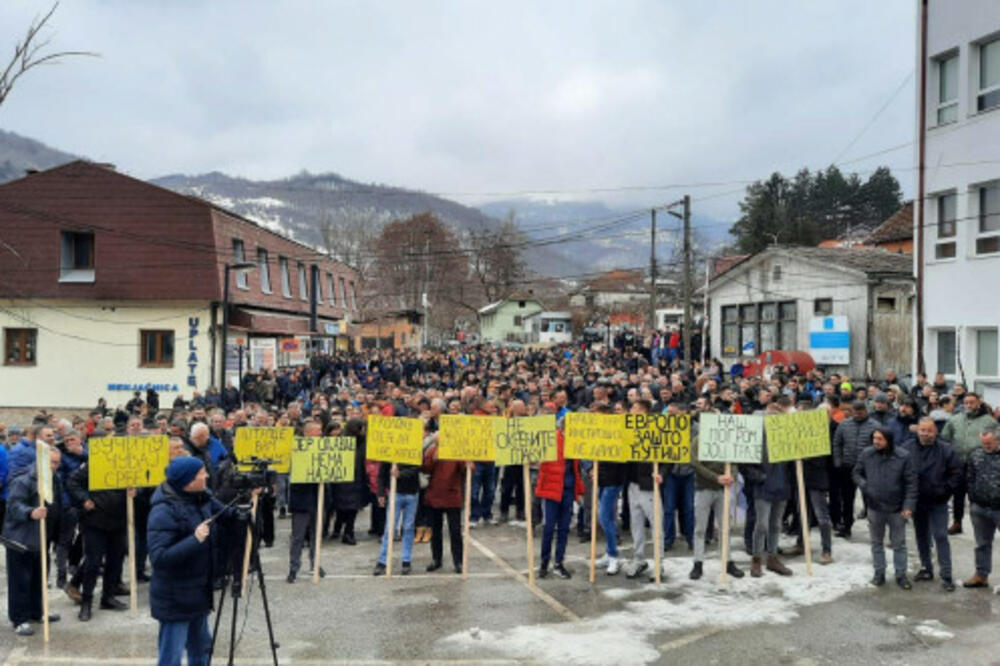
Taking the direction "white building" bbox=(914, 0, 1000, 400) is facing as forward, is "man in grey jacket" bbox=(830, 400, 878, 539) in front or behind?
in front

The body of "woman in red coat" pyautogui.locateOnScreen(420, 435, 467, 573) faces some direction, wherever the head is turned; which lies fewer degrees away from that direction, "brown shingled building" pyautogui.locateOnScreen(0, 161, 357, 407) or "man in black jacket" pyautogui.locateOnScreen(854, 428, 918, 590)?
the man in black jacket

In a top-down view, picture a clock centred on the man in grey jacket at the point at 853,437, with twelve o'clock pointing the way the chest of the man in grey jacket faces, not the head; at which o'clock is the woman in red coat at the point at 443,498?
The woman in red coat is roughly at 2 o'clock from the man in grey jacket.

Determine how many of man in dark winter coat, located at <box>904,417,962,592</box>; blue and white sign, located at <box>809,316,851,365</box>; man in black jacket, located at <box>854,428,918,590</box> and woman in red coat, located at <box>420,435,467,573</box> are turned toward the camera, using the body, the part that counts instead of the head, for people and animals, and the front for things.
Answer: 4

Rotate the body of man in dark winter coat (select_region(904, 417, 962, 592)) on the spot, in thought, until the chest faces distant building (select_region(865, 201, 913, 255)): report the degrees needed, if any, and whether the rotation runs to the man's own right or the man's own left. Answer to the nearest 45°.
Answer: approximately 180°

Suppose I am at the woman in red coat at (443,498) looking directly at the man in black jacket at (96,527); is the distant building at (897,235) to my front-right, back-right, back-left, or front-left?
back-right

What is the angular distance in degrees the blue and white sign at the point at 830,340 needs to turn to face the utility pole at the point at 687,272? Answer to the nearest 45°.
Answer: approximately 90° to its right

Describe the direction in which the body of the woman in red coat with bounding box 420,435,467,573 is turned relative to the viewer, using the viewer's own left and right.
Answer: facing the viewer

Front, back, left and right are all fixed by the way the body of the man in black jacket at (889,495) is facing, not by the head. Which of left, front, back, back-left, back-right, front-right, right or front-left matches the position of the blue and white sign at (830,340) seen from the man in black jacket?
back

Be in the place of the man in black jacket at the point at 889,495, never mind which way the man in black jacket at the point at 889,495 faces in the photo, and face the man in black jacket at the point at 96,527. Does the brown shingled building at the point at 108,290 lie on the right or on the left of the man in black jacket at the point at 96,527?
right

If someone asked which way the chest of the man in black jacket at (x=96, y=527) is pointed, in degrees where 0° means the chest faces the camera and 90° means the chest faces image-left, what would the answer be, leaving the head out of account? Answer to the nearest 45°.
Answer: approximately 315°

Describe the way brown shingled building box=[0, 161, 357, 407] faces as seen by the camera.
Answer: facing the viewer and to the right of the viewer

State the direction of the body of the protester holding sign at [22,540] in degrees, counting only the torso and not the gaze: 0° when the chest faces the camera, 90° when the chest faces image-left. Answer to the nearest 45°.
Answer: approximately 315°

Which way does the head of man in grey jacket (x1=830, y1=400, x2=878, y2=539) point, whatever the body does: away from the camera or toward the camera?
toward the camera

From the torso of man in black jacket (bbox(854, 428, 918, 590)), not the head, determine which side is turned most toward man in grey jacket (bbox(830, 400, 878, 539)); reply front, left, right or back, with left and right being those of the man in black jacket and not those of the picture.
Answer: back

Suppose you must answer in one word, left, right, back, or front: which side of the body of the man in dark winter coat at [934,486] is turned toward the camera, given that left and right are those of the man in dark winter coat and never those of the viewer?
front

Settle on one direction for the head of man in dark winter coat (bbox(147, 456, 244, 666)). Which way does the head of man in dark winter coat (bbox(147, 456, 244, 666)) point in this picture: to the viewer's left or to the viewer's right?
to the viewer's right

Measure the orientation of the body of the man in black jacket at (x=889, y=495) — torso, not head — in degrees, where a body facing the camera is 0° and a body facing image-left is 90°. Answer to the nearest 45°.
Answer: approximately 0°
